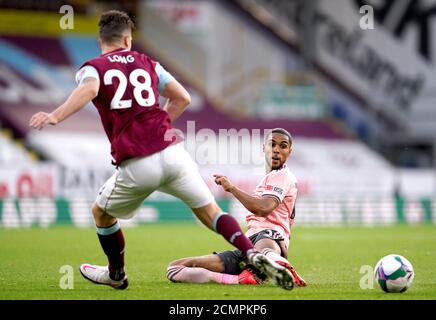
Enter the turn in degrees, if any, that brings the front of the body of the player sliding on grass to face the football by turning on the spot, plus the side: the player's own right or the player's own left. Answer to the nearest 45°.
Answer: approximately 135° to the player's own left

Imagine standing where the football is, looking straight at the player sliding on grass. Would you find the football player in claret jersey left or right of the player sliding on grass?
left

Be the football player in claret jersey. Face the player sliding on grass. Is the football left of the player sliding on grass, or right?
right

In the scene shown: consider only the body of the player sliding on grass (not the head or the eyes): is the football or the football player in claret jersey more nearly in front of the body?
the football player in claret jersey

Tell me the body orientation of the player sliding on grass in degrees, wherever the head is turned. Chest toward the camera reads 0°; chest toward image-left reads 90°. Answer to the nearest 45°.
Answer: approximately 90°

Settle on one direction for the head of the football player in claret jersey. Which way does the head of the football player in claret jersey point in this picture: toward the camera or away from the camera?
away from the camera

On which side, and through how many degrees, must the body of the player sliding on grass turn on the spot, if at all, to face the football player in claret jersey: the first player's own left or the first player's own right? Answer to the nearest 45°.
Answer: approximately 45° to the first player's own left
